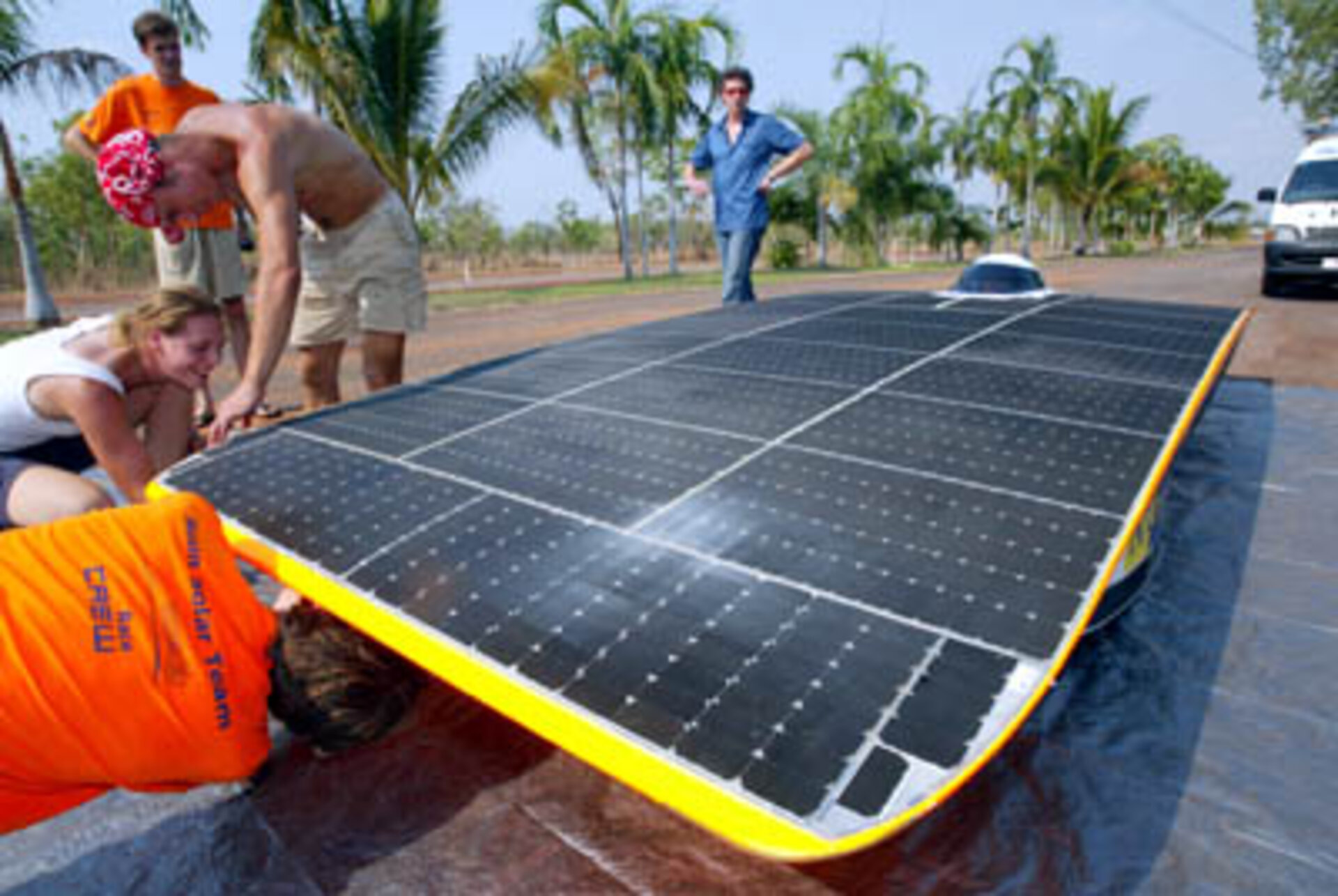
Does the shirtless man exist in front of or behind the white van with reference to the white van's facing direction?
in front

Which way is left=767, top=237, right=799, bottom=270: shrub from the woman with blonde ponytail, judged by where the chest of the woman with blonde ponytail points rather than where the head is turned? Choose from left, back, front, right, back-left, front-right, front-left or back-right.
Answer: front-left

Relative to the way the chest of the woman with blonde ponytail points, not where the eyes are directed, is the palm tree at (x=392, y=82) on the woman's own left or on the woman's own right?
on the woman's own left

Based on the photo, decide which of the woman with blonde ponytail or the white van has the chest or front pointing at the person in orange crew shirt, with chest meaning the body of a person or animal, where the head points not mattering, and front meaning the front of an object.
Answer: the white van

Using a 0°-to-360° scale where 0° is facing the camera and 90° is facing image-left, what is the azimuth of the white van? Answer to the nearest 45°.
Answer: approximately 0°

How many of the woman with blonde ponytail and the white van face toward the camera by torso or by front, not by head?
1

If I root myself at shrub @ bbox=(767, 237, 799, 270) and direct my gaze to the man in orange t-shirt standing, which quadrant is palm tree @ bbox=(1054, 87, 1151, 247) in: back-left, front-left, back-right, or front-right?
back-left

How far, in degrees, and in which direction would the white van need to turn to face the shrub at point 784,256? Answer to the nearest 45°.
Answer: approximately 135° to its right

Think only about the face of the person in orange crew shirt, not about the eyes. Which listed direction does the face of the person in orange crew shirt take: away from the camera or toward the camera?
away from the camera

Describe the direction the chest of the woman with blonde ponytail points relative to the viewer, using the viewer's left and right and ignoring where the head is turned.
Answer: facing to the right of the viewer

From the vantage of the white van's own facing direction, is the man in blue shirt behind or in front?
in front
